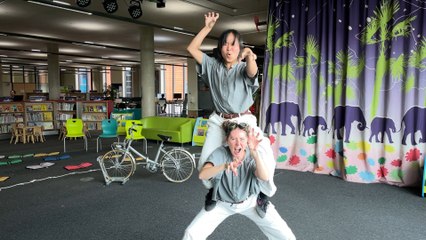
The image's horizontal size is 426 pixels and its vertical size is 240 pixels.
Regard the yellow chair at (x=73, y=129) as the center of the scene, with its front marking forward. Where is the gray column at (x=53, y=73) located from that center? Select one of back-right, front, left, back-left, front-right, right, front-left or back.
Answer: back

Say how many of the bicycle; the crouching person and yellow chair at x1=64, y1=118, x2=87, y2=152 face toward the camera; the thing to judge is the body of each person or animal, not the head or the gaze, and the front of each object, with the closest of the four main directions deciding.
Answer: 2

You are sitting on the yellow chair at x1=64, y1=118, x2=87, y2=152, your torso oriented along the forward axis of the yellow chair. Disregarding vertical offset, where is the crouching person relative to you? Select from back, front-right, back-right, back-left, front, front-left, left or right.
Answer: front

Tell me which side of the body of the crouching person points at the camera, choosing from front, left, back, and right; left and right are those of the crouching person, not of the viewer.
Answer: front

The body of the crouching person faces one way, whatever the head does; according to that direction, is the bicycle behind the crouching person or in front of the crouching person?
behind

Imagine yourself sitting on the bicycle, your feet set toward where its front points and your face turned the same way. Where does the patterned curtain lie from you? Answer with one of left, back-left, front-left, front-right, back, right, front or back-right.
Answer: back

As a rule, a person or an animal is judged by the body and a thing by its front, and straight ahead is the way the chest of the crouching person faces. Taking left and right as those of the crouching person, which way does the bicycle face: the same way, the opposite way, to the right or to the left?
to the right

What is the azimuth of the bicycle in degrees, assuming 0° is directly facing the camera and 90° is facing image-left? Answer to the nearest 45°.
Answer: approximately 90°

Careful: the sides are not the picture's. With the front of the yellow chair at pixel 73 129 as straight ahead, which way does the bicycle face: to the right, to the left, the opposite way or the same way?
to the right

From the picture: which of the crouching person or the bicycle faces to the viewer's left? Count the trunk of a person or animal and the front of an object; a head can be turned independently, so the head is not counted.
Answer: the bicycle

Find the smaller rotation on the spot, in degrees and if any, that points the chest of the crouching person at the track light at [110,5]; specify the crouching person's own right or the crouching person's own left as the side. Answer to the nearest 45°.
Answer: approximately 135° to the crouching person's own right

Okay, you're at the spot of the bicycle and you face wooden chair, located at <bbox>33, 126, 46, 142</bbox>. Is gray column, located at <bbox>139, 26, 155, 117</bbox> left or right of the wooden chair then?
right
